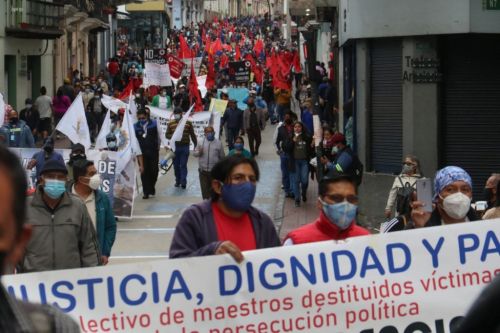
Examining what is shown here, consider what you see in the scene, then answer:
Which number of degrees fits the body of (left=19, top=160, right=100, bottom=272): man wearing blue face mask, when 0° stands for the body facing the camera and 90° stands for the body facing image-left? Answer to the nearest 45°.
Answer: approximately 0°

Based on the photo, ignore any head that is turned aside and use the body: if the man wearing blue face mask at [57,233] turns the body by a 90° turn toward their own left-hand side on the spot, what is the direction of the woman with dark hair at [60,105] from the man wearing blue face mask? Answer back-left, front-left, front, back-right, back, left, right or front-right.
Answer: left

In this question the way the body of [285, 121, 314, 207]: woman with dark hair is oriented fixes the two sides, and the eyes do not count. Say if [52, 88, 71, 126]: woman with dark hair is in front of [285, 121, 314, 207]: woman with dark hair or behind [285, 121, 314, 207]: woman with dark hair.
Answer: behind

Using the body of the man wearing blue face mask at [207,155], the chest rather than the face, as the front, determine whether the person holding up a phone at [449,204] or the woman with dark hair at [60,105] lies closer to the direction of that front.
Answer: the person holding up a phone

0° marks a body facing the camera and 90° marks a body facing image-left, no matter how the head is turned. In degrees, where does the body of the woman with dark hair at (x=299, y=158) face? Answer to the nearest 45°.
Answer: approximately 0°

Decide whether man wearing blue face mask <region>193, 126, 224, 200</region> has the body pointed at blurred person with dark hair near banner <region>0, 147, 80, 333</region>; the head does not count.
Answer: yes
